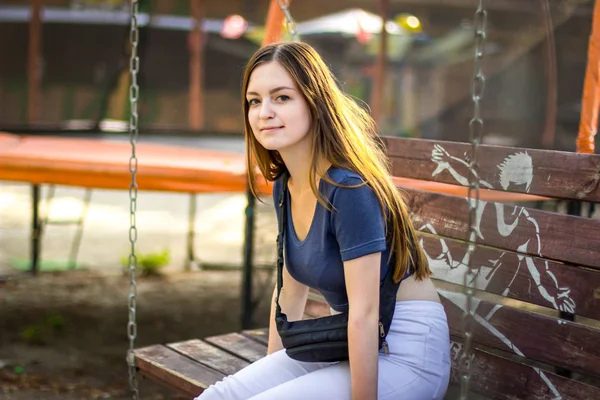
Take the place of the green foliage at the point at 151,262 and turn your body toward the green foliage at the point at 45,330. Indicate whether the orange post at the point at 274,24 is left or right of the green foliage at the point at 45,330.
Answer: left

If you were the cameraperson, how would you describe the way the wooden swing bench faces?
facing the viewer and to the left of the viewer

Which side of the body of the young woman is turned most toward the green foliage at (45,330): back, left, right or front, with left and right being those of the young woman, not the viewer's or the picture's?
right

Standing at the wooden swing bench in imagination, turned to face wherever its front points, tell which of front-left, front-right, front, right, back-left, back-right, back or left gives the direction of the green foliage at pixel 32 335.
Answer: right

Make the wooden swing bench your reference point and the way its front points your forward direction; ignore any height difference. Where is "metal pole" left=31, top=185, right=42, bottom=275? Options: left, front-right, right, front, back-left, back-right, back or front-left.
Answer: right

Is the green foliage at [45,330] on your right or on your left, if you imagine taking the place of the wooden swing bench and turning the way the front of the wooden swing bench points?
on your right

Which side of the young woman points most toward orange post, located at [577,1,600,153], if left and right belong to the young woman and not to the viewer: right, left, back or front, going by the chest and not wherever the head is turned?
back

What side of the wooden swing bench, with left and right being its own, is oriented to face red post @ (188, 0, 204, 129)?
right

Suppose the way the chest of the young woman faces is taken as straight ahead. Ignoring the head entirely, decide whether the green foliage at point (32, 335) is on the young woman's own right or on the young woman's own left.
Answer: on the young woman's own right
